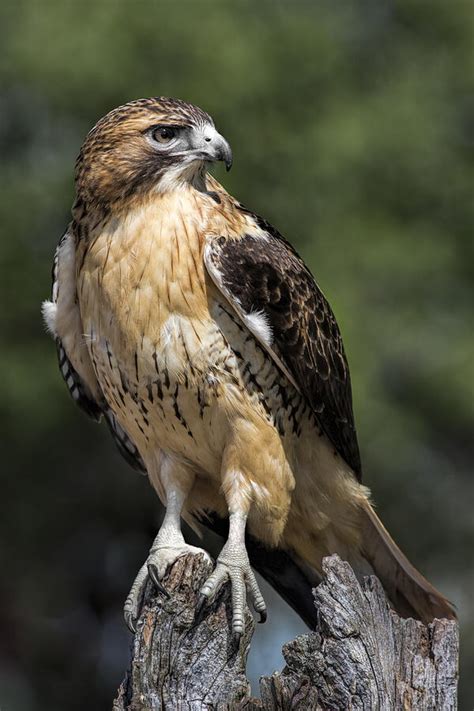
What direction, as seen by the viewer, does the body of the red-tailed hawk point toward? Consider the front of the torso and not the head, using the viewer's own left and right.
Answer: facing the viewer and to the left of the viewer
